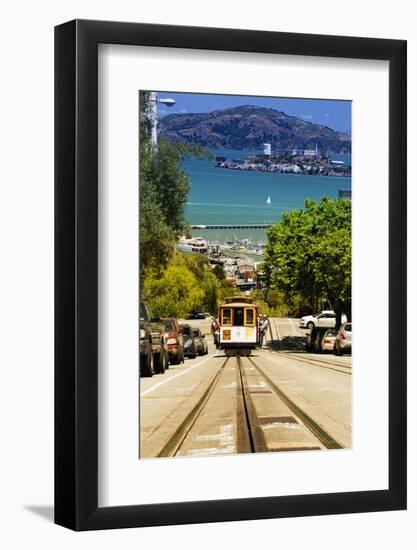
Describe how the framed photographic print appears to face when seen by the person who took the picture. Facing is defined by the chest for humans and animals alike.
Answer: facing the viewer and to the right of the viewer
